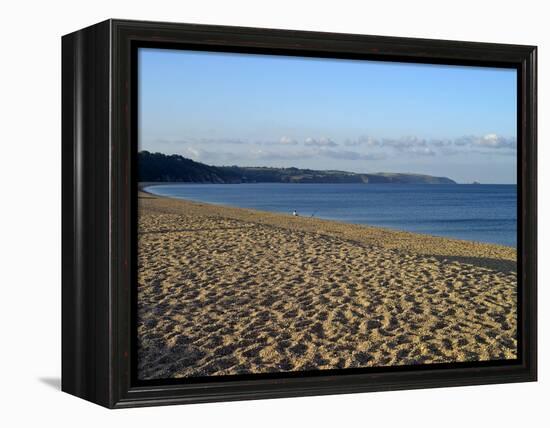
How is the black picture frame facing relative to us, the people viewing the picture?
facing the viewer and to the right of the viewer
